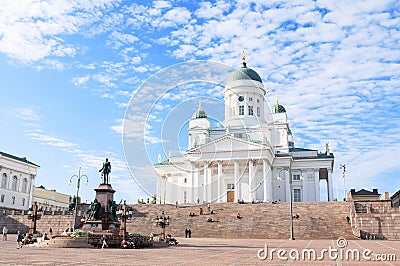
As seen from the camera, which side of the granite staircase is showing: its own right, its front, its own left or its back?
front

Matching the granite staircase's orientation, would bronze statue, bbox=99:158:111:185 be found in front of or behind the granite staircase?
in front
